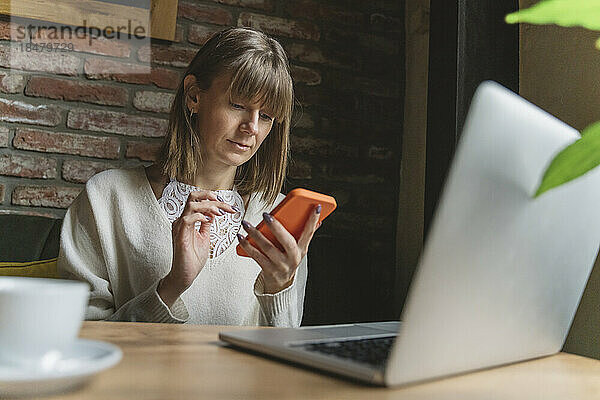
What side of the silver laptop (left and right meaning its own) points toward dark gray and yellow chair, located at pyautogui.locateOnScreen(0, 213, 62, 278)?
front

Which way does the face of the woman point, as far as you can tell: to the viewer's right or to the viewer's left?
to the viewer's right

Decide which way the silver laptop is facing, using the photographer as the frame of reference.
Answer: facing away from the viewer and to the left of the viewer

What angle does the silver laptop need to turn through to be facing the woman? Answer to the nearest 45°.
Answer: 0° — it already faces them
